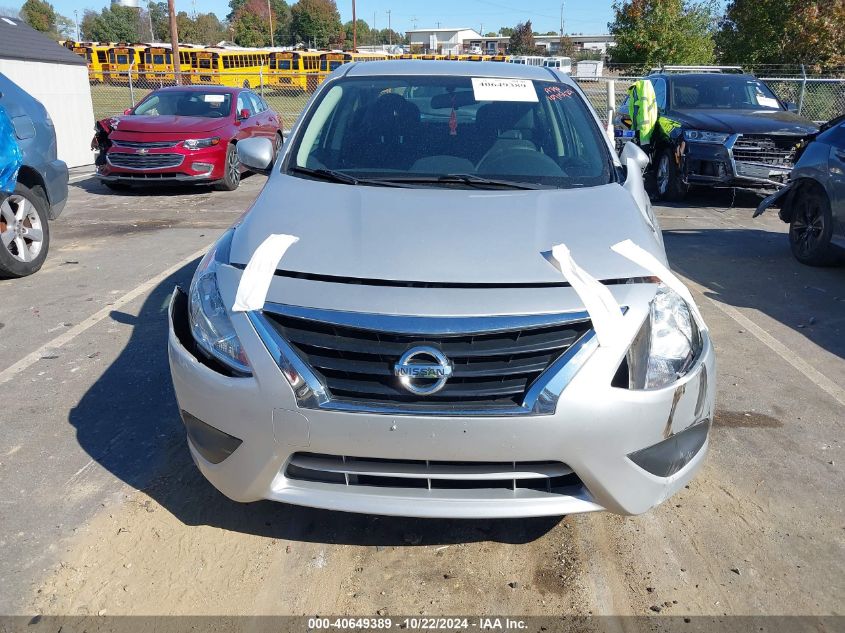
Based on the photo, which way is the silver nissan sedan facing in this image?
toward the camera

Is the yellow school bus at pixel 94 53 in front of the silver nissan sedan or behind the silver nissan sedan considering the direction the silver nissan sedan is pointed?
behind

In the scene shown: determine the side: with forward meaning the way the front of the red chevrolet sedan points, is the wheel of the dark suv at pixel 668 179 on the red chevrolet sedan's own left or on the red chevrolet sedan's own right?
on the red chevrolet sedan's own left

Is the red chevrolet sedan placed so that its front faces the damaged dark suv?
no

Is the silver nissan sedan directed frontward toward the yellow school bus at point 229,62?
no

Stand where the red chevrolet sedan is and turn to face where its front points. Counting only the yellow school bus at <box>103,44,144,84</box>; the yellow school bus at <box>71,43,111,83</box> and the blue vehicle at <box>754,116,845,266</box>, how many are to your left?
1

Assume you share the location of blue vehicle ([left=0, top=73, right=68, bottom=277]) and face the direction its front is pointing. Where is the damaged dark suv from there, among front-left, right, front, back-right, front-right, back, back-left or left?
back-left

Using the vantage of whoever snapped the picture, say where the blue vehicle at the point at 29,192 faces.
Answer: facing the viewer and to the left of the viewer

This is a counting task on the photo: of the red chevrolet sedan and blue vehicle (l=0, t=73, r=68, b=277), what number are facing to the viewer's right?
0

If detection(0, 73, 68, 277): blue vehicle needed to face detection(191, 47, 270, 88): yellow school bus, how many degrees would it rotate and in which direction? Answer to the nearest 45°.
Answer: approximately 135° to its right

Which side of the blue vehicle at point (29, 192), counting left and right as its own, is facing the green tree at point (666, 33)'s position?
back

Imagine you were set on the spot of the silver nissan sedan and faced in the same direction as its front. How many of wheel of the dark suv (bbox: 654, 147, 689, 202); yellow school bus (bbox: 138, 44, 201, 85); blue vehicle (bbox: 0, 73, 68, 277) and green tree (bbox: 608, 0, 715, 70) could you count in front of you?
0

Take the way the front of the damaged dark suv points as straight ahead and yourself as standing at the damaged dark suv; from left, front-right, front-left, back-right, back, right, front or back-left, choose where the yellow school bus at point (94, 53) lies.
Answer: back

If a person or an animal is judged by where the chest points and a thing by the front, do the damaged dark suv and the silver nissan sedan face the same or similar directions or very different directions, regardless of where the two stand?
same or similar directions

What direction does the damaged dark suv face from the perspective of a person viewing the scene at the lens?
facing the viewer and to the right of the viewer

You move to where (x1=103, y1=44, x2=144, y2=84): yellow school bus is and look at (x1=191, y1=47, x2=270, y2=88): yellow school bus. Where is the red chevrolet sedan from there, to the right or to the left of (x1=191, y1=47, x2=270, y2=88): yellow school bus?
right

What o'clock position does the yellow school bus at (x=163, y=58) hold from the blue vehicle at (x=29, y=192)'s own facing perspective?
The yellow school bus is roughly at 5 o'clock from the blue vehicle.

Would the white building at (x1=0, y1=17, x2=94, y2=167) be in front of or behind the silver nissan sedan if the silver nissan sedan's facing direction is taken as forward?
behind

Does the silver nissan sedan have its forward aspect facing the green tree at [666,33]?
no

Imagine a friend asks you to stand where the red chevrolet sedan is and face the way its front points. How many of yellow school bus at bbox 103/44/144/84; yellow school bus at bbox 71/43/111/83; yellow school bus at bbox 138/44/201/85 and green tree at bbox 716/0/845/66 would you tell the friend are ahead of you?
0

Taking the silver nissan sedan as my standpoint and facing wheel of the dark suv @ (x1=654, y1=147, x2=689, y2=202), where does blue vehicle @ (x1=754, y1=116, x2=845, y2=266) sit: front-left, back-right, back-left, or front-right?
front-right
